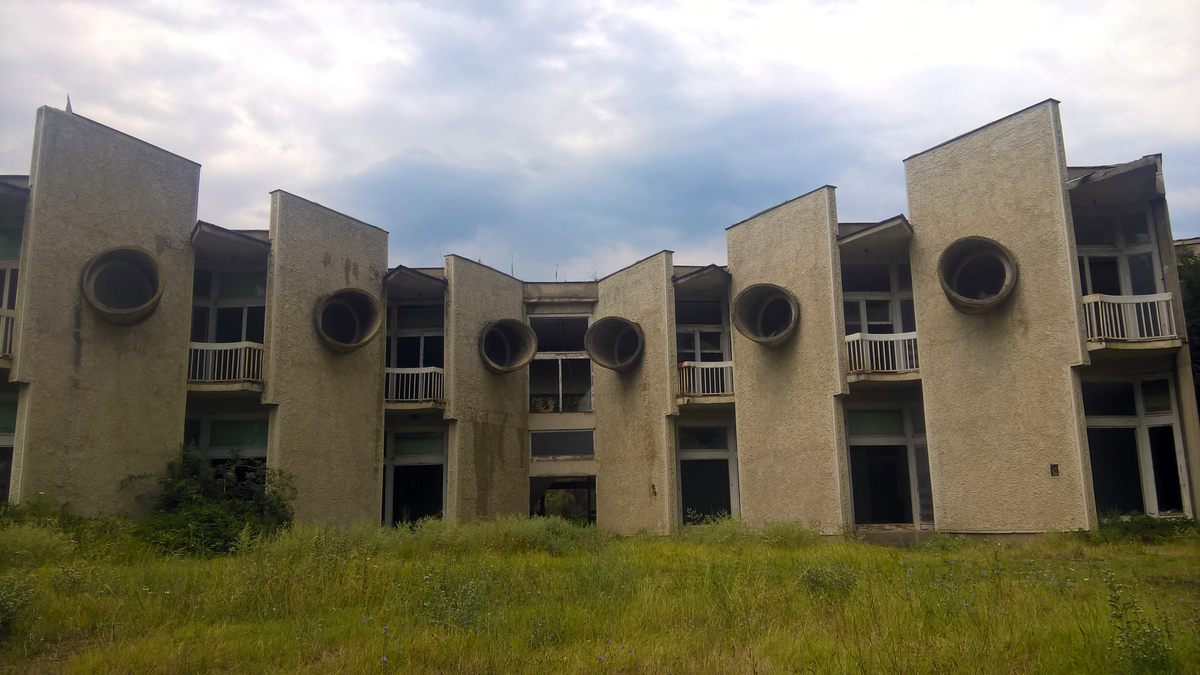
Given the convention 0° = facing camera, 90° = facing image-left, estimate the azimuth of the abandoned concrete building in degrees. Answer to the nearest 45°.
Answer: approximately 0°
